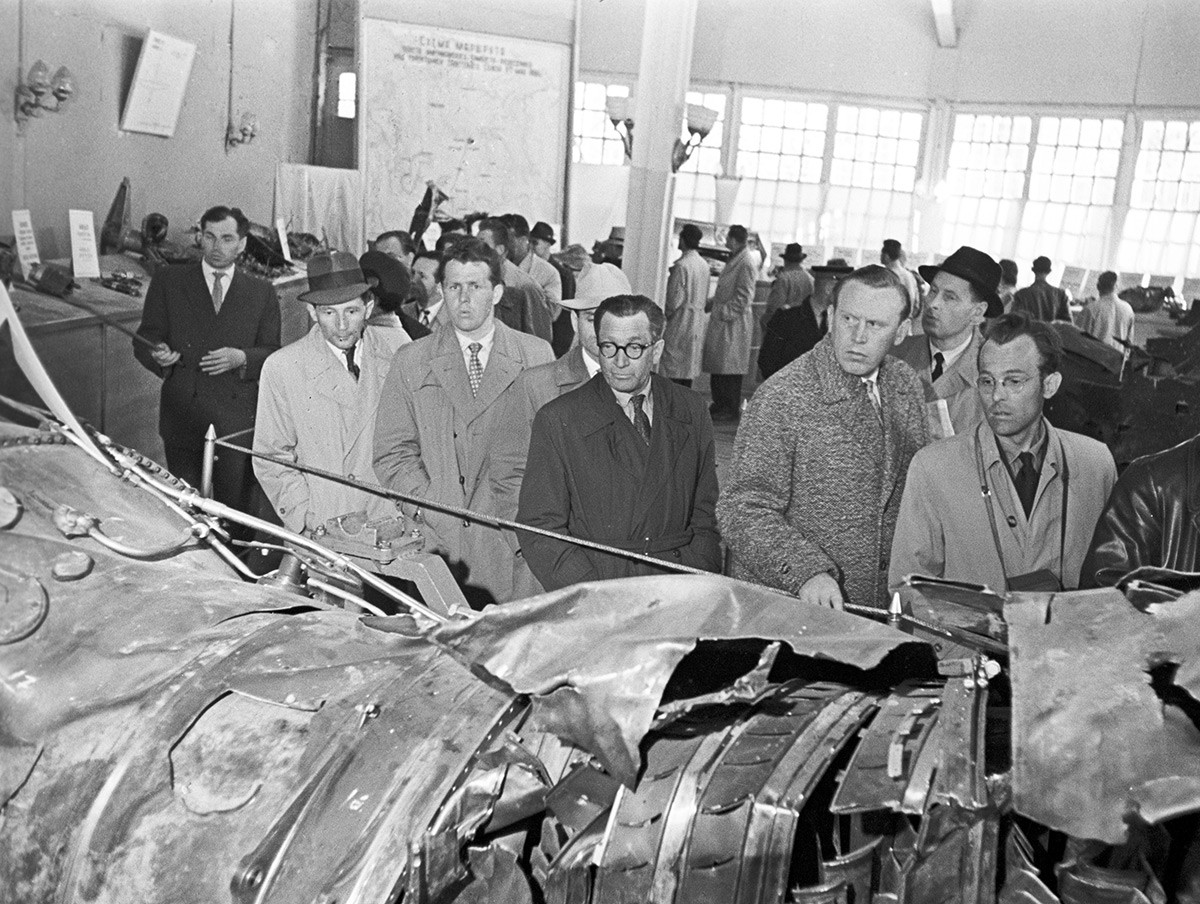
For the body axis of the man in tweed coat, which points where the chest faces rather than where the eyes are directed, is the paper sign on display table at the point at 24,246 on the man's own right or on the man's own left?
on the man's own right

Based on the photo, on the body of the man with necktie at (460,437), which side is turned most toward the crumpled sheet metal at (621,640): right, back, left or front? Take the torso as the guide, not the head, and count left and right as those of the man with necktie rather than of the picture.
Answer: front

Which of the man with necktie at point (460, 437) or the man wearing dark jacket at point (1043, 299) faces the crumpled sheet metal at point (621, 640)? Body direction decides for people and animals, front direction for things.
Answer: the man with necktie

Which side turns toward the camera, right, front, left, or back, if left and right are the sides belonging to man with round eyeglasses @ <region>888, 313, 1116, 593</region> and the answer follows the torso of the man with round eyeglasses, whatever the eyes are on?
front

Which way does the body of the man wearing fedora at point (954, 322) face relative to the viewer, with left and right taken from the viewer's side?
facing the viewer and to the left of the viewer

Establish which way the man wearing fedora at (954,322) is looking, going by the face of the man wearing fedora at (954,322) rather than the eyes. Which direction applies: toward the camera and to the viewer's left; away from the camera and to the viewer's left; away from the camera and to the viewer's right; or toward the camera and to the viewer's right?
toward the camera and to the viewer's left

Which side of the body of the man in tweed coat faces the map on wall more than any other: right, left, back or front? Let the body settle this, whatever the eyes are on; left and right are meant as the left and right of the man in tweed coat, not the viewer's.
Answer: back

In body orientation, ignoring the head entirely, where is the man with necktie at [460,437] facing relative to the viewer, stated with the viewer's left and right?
facing the viewer

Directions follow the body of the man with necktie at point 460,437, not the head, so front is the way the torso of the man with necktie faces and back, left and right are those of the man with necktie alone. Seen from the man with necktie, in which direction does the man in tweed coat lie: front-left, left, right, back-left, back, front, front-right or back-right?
front-left

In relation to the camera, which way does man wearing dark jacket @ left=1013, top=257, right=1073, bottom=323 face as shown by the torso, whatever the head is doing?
away from the camera

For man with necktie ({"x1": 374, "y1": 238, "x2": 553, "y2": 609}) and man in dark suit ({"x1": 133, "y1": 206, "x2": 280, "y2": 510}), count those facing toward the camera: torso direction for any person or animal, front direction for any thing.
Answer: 2

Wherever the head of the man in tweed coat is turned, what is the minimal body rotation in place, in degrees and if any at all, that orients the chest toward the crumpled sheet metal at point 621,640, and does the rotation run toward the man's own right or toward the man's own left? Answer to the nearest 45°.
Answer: approximately 45° to the man's own right

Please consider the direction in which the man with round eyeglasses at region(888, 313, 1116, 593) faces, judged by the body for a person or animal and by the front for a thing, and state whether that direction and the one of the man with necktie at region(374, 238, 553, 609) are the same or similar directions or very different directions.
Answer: same or similar directions

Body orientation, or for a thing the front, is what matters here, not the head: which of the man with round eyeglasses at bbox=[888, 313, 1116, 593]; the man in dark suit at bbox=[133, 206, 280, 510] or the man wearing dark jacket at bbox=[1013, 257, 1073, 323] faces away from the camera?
the man wearing dark jacket

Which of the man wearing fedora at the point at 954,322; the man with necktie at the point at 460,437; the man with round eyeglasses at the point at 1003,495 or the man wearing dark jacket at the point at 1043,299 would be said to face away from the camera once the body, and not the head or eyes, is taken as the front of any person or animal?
the man wearing dark jacket at the point at 1043,299

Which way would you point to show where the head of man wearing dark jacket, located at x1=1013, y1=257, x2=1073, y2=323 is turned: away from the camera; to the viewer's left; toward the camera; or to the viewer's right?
away from the camera

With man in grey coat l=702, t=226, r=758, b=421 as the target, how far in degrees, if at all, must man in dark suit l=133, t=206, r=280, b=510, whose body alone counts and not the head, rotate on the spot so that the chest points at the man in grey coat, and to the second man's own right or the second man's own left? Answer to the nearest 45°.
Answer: approximately 135° to the second man's own left

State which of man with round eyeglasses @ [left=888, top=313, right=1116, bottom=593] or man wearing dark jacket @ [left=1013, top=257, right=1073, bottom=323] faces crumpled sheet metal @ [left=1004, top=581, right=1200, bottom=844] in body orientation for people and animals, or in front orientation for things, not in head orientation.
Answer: the man with round eyeglasses

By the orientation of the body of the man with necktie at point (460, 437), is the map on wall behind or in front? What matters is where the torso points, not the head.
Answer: behind
